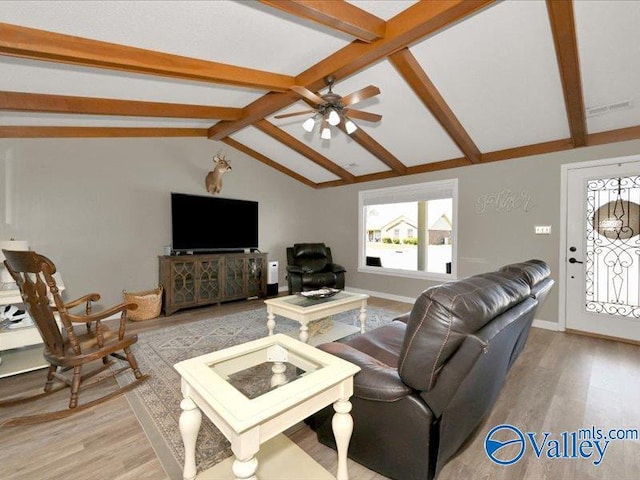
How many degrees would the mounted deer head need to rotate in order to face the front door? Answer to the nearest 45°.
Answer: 0° — it already faces it

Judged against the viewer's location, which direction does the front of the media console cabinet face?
facing the viewer and to the right of the viewer

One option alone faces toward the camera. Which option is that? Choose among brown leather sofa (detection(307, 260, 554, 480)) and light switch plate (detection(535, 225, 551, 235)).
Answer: the light switch plate

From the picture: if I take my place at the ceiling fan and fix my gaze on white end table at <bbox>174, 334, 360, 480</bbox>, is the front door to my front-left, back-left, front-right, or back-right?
back-left

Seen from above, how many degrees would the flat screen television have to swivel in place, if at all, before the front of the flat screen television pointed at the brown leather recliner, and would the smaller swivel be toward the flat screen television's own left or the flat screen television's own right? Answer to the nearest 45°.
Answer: approximately 45° to the flat screen television's own left

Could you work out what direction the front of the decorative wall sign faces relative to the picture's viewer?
facing the viewer

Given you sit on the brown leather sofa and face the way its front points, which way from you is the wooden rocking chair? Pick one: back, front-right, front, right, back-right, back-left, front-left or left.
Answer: front-left

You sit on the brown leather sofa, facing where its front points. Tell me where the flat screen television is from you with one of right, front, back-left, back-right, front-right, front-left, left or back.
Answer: front

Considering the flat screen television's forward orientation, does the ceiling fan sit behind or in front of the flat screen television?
in front

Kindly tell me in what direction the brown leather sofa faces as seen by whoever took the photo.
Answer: facing away from the viewer and to the left of the viewer

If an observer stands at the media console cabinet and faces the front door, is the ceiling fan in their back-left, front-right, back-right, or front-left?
front-right

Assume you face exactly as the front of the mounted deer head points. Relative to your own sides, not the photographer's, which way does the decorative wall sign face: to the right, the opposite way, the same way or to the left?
to the right

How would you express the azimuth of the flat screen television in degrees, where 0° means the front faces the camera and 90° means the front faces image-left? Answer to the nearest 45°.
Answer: approximately 315°

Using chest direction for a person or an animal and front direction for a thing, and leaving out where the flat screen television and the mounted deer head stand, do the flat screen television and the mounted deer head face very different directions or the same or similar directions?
same or similar directions

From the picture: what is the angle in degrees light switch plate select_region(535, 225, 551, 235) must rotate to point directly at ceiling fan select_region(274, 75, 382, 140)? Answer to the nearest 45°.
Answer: approximately 45° to its right

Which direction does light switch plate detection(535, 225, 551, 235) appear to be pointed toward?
toward the camera
